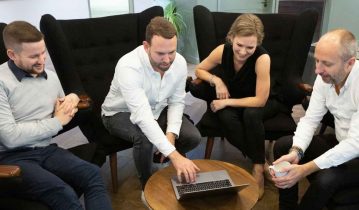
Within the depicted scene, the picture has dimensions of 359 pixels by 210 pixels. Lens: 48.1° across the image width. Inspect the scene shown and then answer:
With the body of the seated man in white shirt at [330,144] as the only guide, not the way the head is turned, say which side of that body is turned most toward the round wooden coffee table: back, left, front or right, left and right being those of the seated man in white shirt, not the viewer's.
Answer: front

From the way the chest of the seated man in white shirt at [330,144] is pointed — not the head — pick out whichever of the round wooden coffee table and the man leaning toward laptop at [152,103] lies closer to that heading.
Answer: the round wooden coffee table

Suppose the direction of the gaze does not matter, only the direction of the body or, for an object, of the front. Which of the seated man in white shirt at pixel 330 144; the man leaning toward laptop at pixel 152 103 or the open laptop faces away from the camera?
the open laptop

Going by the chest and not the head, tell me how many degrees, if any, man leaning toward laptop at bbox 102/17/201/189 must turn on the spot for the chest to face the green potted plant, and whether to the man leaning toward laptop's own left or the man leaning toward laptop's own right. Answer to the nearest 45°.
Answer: approximately 135° to the man leaning toward laptop's own left

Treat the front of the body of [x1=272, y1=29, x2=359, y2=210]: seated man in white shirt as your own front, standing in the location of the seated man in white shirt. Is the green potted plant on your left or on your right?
on your right

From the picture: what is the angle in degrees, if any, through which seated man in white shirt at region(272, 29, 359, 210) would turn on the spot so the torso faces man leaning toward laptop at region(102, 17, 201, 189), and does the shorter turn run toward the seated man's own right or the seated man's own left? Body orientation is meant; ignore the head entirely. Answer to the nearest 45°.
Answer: approximately 45° to the seated man's own right

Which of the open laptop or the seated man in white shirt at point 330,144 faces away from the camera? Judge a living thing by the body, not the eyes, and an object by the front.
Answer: the open laptop

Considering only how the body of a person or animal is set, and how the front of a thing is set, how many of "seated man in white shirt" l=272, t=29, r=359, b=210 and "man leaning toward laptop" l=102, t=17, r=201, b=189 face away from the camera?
0

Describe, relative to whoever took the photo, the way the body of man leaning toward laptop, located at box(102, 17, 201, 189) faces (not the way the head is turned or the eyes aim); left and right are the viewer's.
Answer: facing the viewer and to the right of the viewer

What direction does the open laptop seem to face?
away from the camera

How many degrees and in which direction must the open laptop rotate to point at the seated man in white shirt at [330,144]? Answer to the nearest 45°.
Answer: approximately 90° to its right

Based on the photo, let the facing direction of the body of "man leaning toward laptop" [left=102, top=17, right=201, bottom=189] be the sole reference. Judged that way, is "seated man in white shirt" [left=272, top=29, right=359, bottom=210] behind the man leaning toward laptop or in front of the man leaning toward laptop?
in front

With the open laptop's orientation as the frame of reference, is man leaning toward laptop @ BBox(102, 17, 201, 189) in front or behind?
in front

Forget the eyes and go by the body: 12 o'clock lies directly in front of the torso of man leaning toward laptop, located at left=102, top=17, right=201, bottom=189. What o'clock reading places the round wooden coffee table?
The round wooden coffee table is roughly at 1 o'clock from the man leaning toward laptop.

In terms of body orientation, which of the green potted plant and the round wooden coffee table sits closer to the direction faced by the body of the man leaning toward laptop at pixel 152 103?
the round wooden coffee table

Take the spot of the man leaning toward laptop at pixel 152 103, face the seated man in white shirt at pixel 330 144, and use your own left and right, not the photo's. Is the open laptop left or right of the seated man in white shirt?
right
